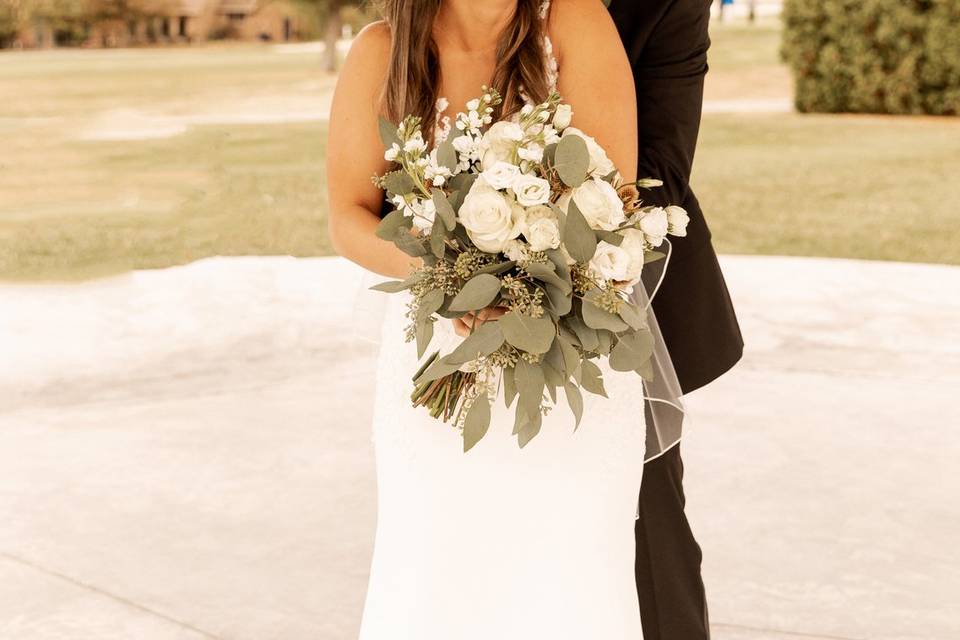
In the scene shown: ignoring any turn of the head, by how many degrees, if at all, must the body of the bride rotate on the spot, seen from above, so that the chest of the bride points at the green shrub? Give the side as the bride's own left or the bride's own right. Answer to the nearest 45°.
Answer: approximately 180°

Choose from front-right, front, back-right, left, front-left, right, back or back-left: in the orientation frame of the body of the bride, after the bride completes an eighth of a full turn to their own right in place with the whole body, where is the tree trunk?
back-right

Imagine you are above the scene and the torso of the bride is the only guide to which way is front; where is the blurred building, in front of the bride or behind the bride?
behind

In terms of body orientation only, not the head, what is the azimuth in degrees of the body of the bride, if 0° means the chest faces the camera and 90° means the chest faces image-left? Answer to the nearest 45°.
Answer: approximately 0°

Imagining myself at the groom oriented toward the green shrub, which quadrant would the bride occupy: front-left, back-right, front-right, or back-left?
back-left

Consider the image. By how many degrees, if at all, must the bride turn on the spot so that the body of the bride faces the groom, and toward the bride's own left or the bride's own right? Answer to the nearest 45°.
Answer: approximately 135° to the bride's own left

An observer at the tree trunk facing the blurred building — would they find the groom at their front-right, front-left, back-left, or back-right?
back-left
